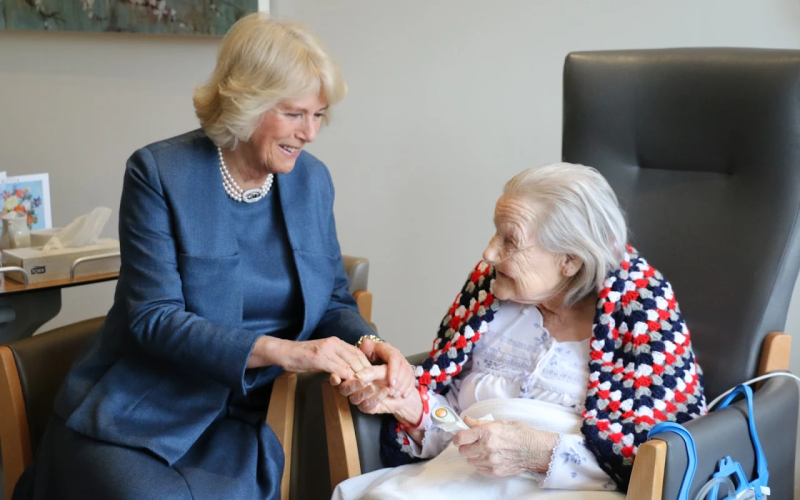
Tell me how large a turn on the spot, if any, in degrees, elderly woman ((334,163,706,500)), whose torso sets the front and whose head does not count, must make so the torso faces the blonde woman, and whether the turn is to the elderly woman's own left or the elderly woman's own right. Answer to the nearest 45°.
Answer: approximately 45° to the elderly woman's own right

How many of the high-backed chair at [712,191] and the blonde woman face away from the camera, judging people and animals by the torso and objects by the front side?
0

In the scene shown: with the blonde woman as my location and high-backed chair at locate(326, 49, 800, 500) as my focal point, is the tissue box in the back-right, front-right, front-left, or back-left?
back-left

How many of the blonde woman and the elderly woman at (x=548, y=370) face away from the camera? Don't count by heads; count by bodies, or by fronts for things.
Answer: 0

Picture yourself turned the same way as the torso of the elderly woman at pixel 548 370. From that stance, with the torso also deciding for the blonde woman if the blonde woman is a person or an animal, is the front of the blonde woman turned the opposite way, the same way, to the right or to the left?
to the left

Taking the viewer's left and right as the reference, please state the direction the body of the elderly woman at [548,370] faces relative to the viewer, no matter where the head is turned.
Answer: facing the viewer and to the left of the viewer

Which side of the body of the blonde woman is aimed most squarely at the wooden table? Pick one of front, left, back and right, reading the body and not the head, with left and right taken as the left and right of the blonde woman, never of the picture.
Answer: back

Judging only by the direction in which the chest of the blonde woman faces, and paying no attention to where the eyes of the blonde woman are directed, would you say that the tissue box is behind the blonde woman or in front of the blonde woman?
behind

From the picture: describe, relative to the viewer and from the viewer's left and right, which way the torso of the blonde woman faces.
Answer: facing the viewer and to the right of the viewer

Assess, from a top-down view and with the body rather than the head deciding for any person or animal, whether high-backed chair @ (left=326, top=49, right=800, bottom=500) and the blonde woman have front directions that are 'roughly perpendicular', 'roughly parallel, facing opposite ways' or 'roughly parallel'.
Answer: roughly perpendicular

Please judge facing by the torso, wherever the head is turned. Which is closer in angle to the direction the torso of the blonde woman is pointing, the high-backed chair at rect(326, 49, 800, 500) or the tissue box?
the high-backed chair
